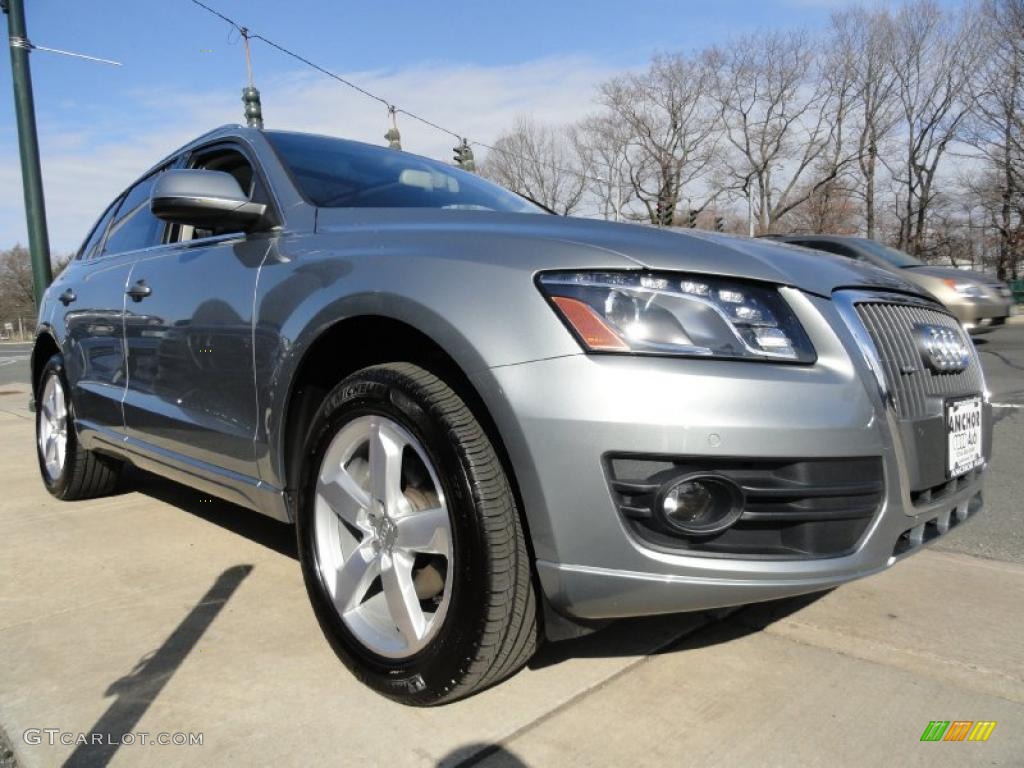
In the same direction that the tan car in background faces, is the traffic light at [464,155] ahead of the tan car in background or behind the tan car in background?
behind

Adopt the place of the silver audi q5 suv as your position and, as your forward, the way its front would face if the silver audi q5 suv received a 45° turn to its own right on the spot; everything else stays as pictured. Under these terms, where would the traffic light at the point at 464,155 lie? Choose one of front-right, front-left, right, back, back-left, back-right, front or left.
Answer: back

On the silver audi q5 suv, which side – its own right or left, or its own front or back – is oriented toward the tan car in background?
left

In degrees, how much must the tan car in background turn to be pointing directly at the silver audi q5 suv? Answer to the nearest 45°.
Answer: approximately 45° to its right

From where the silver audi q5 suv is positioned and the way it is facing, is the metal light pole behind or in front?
behind

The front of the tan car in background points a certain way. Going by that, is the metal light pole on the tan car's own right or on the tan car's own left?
on the tan car's own right
